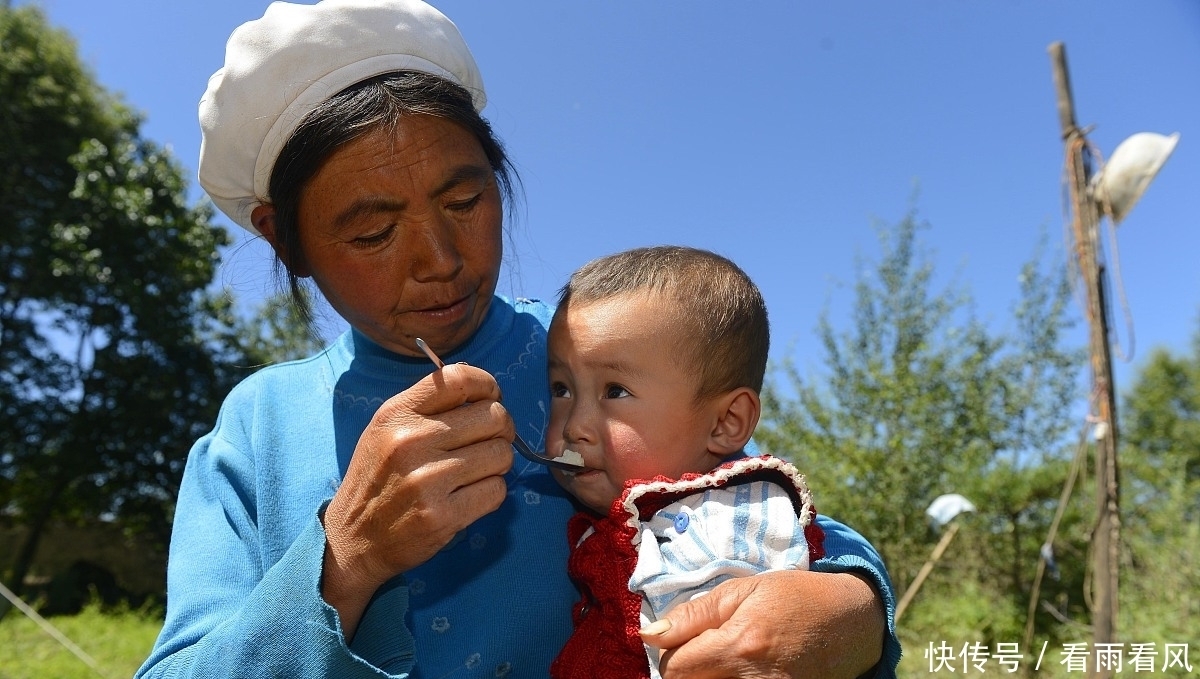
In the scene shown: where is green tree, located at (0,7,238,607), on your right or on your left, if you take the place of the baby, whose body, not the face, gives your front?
on your right

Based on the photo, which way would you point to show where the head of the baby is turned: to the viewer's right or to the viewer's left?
to the viewer's left

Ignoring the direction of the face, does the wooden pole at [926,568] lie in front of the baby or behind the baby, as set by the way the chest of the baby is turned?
behind

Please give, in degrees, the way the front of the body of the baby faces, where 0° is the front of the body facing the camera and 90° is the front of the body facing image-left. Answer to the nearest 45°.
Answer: approximately 45°

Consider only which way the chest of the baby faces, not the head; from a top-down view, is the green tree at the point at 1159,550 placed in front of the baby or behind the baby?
behind
